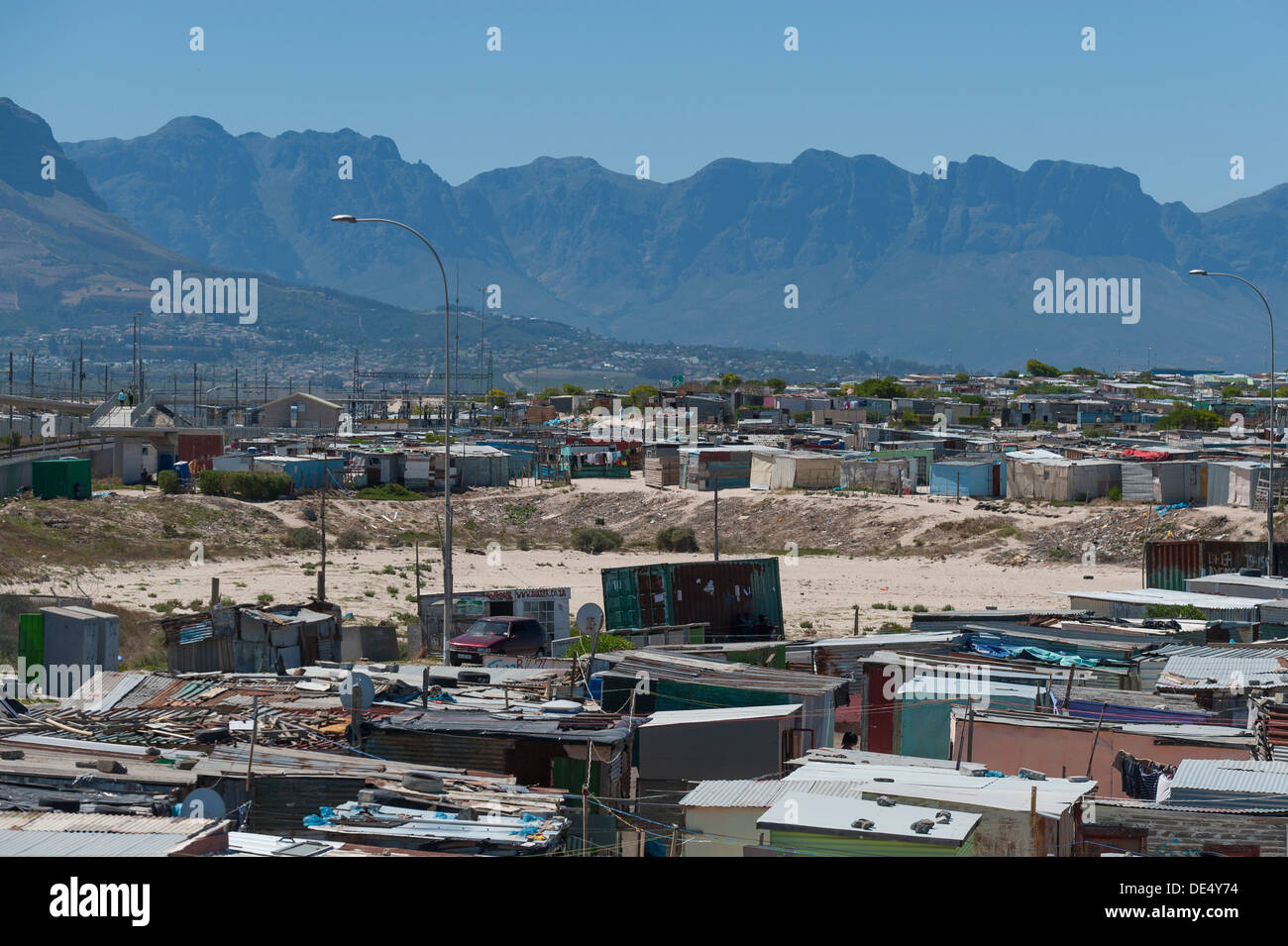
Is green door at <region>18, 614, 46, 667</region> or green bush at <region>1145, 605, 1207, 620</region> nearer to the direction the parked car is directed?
the green door

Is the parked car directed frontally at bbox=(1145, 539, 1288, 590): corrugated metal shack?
no

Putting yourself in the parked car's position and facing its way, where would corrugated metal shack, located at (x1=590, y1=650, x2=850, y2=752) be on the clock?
The corrugated metal shack is roughly at 10 o'clock from the parked car.

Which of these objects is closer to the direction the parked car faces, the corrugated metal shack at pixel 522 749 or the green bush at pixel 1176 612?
the corrugated metal shack

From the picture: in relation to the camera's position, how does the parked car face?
facing the viewer and to the left of the viewer

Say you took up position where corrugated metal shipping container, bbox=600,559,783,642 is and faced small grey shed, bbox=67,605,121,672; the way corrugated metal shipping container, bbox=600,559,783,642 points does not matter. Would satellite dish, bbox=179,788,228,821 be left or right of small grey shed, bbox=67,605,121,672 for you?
left

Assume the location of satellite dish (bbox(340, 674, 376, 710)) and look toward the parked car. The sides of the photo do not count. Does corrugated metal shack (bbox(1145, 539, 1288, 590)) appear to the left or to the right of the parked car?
right
